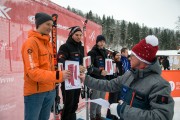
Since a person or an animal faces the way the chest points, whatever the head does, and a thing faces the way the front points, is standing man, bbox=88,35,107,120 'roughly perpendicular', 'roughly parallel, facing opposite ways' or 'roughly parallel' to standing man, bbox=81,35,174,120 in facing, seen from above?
roughly perpendicular

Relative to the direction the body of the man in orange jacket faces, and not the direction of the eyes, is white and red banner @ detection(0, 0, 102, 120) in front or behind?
behind

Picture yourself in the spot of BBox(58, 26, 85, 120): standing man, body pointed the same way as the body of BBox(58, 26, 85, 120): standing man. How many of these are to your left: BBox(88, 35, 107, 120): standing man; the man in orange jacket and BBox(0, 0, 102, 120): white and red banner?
1

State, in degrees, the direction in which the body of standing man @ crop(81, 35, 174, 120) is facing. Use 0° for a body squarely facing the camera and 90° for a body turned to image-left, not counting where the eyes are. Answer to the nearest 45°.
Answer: approximately 45°

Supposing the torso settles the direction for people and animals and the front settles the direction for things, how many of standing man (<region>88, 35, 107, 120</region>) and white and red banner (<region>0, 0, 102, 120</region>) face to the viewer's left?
0

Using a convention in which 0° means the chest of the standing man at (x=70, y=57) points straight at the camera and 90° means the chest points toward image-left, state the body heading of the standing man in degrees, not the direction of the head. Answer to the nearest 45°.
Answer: approximately 315°

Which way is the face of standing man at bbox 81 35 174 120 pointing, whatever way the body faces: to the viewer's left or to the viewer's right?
to the viewer's left

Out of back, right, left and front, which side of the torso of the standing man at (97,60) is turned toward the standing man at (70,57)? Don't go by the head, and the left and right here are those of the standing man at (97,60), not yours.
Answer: right

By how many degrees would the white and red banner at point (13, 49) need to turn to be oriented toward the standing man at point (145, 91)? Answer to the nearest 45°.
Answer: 0° — it already faces them

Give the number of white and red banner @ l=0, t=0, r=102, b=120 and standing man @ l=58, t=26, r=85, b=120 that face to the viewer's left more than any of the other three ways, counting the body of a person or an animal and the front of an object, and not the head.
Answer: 0
